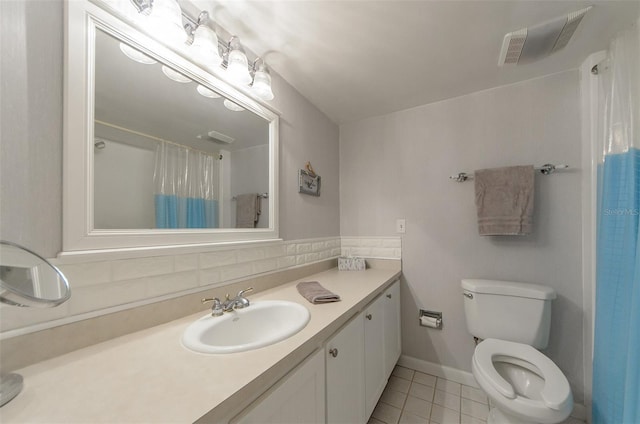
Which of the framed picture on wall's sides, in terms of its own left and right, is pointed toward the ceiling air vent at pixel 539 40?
front

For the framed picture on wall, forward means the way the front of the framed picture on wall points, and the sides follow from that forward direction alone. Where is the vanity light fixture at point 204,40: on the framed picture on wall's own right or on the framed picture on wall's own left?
on the framed picture on wall's own right

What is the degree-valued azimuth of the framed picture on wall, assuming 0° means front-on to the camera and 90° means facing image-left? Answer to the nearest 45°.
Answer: approximately 315°

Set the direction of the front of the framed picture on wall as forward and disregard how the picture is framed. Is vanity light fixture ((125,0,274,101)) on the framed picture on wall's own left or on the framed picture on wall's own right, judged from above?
on the framed picture on wall's own right

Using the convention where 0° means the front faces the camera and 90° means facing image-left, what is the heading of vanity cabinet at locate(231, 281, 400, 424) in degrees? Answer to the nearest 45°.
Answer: approximately 315°

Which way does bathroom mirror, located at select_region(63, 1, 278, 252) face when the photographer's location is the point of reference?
facing the viewer and to the right of the viewer

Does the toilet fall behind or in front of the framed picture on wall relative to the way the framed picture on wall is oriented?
in front

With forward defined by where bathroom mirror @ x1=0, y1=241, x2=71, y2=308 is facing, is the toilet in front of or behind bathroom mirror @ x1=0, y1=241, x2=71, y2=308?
in front

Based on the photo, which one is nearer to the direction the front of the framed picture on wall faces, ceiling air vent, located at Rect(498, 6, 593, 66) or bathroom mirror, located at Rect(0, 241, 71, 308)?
the ceiling air vent

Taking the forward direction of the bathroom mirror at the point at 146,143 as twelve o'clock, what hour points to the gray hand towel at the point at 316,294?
The gray hand towel is roughly at 11 o'clock from the bathroom mirror.
